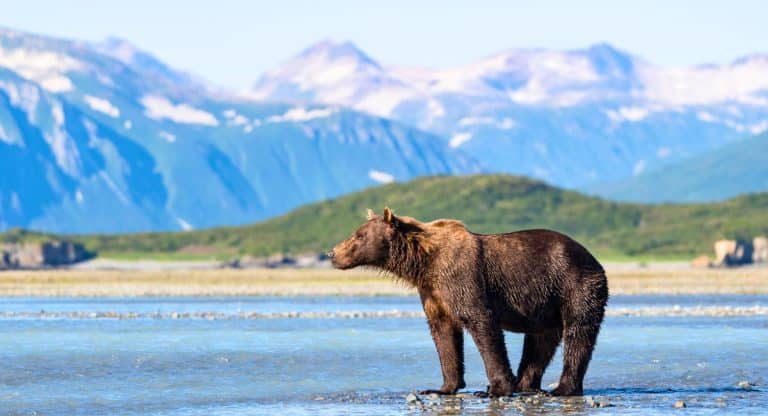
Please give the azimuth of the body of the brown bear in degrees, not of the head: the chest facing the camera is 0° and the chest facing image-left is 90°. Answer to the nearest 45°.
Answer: approximately 90°
